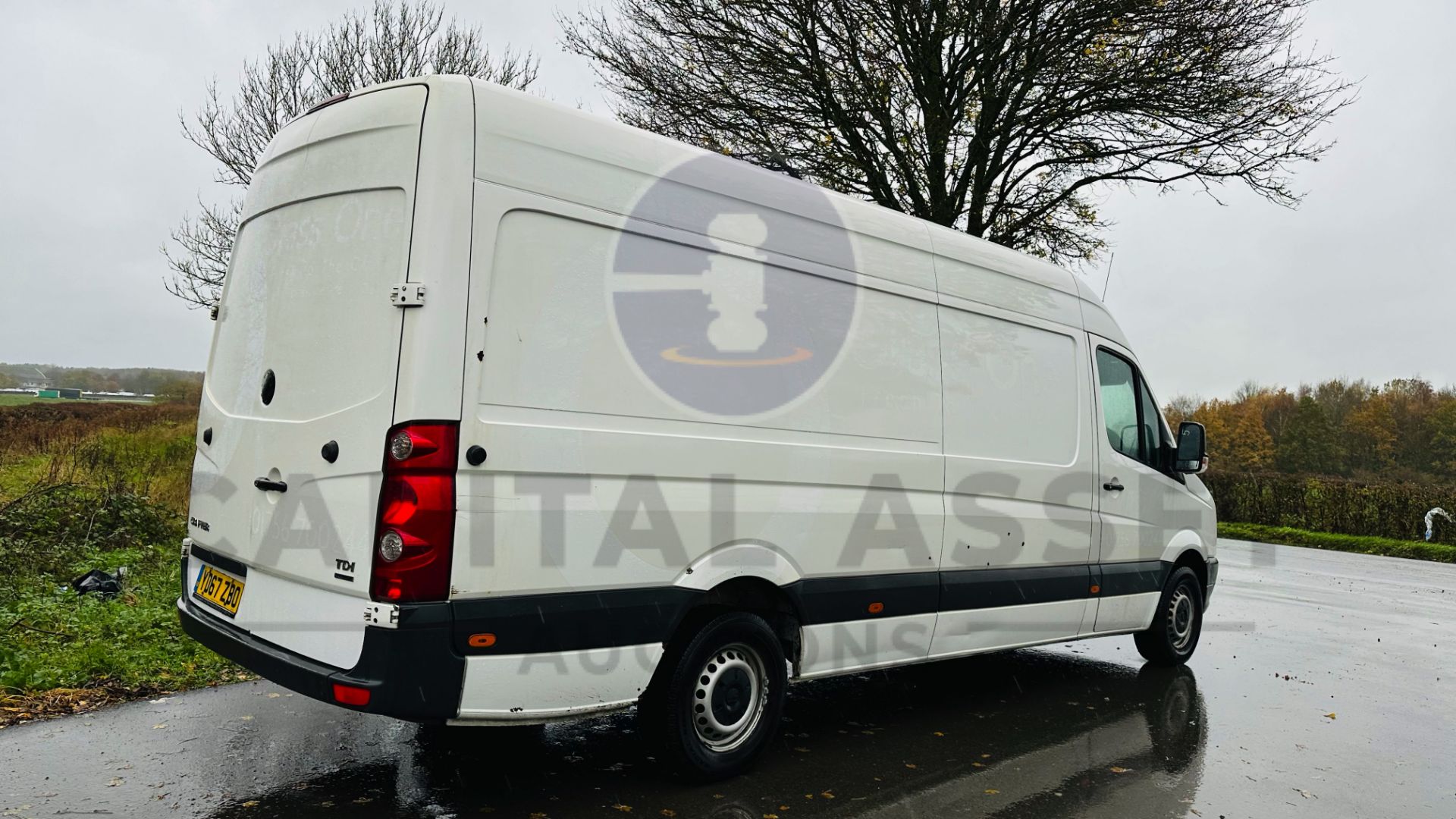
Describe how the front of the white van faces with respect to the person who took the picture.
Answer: facing away from the viewer and to the right of the viewer

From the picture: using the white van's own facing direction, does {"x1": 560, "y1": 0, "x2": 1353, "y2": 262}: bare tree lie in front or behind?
in front
